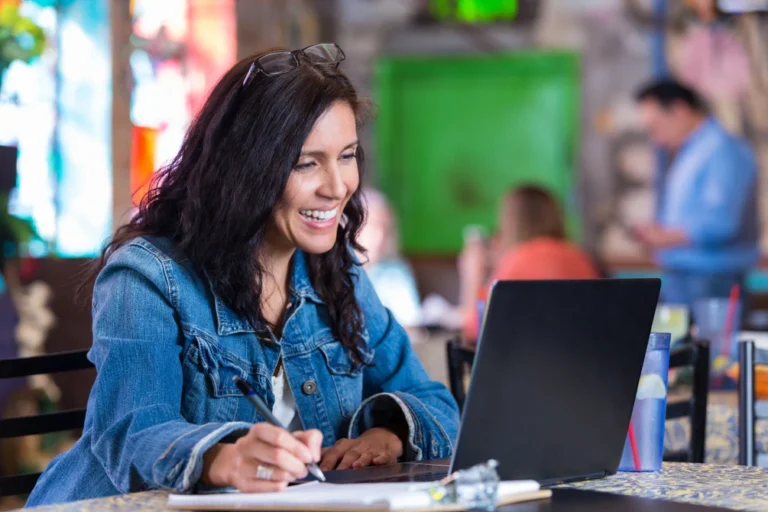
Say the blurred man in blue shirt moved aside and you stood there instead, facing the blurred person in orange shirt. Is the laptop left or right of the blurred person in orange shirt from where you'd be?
left

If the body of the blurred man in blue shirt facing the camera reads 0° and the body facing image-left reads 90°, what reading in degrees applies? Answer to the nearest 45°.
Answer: approximately 90°

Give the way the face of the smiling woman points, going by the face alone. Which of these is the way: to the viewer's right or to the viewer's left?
to the viewer's right

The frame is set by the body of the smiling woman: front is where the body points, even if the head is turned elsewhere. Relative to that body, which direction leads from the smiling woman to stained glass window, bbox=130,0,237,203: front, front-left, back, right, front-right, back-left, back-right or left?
back-left

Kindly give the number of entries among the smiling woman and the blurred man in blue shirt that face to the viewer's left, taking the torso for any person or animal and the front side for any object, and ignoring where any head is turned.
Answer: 1

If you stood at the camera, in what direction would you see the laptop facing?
facing away from the viewer and to the left of the viewer

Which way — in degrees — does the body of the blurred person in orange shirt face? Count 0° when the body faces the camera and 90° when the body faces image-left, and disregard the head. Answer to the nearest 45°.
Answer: approximately 135°

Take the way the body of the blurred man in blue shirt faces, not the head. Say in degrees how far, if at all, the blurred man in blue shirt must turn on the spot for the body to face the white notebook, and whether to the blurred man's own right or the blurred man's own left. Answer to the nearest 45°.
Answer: approximately 90° to the blurred man's own left

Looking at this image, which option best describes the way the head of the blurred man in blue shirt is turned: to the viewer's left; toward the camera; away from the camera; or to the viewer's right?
to the viewer's left

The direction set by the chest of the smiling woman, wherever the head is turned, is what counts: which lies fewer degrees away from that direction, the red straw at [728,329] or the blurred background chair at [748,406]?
the blurred background chair
